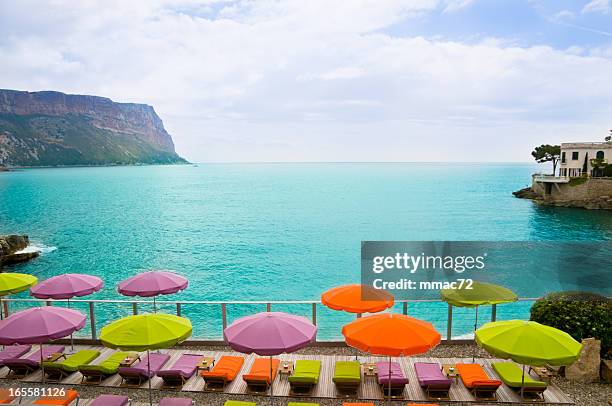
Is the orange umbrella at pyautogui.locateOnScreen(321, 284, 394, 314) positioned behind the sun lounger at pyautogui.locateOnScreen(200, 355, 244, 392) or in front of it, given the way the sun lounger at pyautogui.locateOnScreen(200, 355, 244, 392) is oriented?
in front

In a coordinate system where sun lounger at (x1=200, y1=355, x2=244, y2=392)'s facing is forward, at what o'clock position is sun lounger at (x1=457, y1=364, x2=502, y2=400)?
sun lounger at (x1=457, y1=364, x2=502, y2=400) is roughly at 2 o'clock from sun lounger at (x1=200, y1=355, x2=244, y2=392).

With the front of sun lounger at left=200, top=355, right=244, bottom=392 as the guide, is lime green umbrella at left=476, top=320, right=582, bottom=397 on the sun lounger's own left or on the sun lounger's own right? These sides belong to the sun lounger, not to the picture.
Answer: on the sun lounger's own right

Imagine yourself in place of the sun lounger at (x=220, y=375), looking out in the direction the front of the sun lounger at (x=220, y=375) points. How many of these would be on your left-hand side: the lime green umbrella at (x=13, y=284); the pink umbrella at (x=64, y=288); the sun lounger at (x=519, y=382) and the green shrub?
2

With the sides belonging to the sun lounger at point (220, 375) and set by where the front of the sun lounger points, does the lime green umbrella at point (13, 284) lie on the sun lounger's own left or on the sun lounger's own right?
on the sun lounger's own left

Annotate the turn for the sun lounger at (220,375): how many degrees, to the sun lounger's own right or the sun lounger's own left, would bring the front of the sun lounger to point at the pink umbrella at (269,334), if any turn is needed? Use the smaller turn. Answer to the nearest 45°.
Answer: approximately 90° to the sun lounger's own right

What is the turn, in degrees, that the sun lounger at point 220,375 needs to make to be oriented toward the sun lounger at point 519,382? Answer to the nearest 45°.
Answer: approximately 45° to its right

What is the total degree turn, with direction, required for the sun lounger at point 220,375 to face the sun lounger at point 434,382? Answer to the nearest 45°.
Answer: approximately 45° to its right

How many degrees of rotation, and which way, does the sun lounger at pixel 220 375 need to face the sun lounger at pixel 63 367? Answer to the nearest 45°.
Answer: approximately 135° to its left

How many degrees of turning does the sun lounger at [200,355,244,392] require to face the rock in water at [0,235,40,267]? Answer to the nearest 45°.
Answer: approximately 90° to its left

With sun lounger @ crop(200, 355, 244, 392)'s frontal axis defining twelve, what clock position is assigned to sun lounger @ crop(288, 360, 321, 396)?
sun lounger @ crop(288, 360, 321, 396) is roughly at 2 o'clock from sun lounger @ crop(200, 355, 244, 392).

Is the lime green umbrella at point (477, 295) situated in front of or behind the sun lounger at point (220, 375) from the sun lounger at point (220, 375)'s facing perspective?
in front

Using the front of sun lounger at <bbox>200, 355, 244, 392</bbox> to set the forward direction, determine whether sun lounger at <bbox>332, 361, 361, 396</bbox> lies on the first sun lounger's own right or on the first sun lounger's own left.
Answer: on the first sun lounger's own right

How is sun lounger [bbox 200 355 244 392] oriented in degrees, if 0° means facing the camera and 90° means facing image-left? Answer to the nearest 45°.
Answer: approximately 225°
